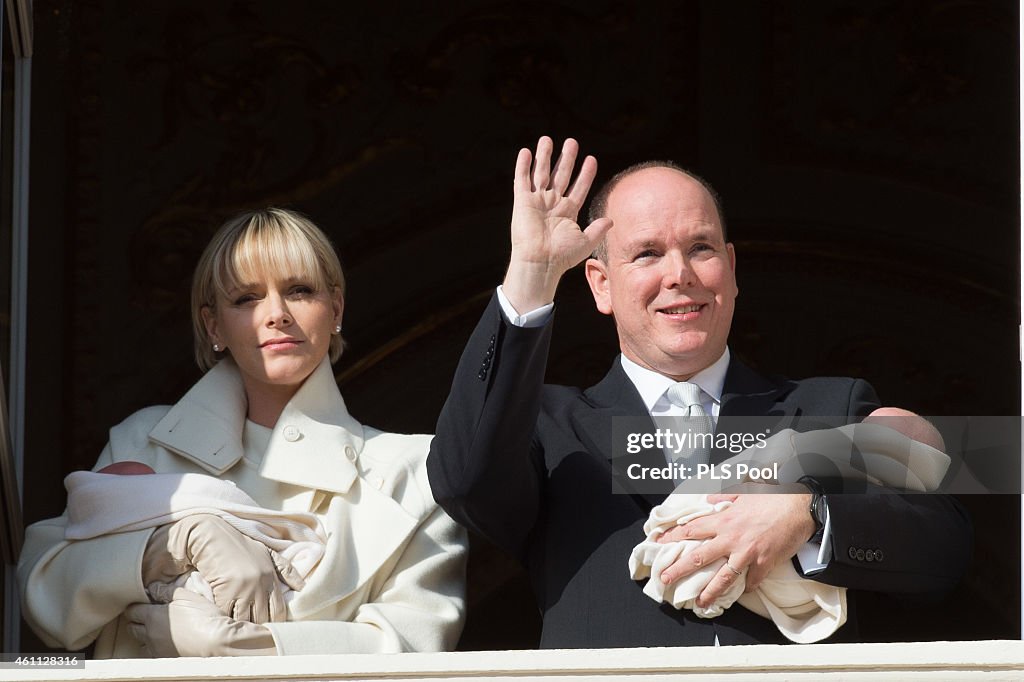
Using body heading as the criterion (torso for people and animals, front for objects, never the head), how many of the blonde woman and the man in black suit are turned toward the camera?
2

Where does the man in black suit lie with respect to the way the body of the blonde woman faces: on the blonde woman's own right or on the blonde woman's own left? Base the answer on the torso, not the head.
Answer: on the blonde woman's own left

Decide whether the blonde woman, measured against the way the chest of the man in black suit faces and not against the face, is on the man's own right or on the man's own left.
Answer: on the man's own right

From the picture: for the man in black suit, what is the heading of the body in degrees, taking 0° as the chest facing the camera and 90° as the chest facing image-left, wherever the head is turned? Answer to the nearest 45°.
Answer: approximately 0°
